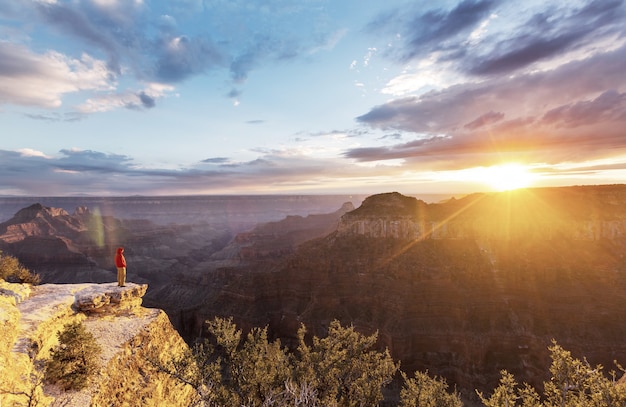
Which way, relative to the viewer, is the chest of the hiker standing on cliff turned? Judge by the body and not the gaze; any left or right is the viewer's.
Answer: facing away from the viewer and to the right of the viewer
